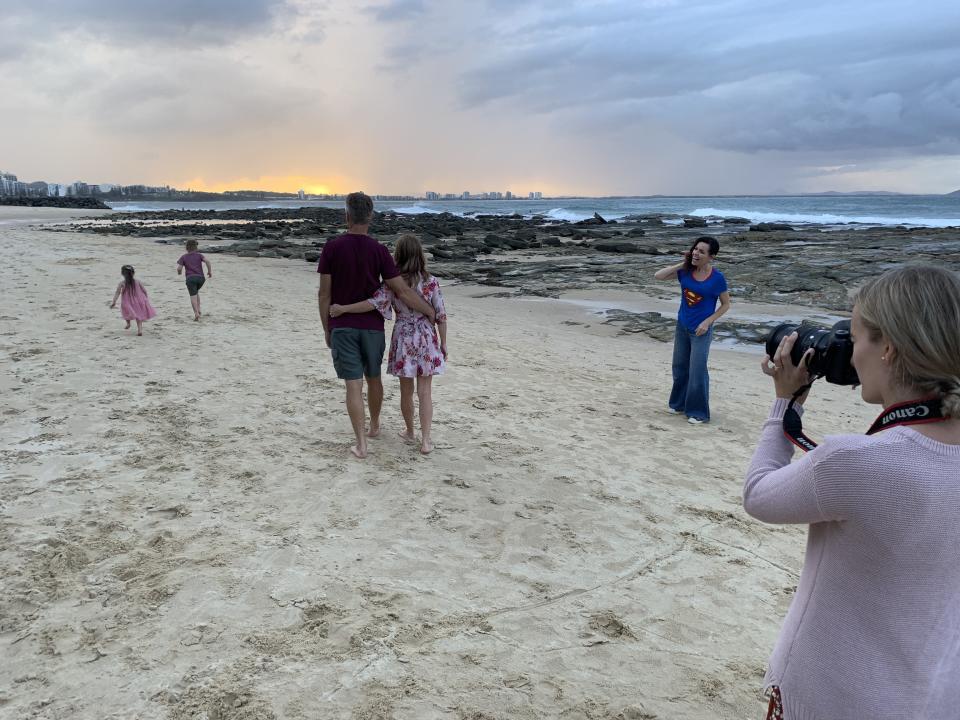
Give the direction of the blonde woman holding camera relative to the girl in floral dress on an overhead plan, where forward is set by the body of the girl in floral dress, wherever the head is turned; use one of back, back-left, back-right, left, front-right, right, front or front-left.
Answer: back

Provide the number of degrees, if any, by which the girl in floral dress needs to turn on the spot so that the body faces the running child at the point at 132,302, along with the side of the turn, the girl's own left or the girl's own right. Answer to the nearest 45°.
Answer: approximately 45° to the girl's own left

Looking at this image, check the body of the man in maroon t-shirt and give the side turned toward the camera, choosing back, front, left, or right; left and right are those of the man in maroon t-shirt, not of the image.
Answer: back

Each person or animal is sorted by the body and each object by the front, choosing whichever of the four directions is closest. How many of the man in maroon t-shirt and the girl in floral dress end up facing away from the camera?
2

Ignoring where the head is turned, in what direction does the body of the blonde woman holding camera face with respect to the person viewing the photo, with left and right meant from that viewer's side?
facing away from the viewer and to the left of the viewer

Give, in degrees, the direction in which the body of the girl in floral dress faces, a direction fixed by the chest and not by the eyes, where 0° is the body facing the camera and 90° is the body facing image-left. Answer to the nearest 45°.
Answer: approximately 180°

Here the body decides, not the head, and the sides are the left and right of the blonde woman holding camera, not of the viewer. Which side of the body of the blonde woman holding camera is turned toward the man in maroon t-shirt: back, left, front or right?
front

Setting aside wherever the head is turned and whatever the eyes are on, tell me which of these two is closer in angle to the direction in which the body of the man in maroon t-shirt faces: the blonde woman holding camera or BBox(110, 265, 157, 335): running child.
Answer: the running child

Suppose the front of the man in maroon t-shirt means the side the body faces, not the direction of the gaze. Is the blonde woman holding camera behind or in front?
behind
